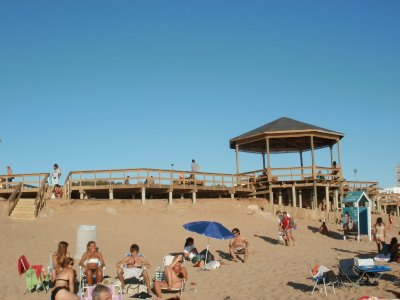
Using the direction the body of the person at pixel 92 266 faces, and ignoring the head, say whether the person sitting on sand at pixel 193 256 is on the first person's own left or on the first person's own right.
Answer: on the first person's own left

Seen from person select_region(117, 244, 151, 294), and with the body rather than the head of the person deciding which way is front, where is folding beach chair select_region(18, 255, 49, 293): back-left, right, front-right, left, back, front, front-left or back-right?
right

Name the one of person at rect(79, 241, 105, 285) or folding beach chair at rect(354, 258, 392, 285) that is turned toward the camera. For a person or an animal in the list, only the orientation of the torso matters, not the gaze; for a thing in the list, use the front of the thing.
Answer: the person

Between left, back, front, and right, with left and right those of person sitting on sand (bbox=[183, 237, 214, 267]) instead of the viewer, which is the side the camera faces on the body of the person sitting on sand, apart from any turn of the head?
right

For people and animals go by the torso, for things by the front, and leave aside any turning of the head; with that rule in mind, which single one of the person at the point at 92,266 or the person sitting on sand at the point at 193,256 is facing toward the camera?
the person at the point at 92,266

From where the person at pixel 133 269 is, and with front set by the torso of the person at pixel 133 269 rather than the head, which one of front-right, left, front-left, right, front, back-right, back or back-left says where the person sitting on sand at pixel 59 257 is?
right

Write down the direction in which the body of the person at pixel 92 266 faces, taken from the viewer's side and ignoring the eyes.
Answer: toward the camera

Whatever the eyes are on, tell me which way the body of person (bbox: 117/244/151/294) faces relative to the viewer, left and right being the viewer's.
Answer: facing the viewer

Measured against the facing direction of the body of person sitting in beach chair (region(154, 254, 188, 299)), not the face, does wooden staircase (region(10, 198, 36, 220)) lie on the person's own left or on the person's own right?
on the person's own right

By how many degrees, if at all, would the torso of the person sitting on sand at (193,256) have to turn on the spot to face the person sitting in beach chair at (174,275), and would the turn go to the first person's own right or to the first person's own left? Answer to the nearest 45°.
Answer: approximately 90° to the first person's own right

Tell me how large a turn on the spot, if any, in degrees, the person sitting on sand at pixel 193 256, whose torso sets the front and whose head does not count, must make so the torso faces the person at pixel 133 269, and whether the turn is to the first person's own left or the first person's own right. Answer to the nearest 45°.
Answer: approximately 90° to the first person's own right

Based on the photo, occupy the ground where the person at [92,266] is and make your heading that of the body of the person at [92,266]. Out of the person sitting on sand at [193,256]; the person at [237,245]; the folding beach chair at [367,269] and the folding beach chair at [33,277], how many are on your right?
1

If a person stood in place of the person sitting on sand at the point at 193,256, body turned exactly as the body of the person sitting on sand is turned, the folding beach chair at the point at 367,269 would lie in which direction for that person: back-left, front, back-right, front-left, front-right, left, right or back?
front-right

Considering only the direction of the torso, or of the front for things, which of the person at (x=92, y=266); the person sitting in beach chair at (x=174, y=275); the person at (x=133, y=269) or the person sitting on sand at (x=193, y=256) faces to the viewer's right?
the person sitting on sand at (x=193, y=256)

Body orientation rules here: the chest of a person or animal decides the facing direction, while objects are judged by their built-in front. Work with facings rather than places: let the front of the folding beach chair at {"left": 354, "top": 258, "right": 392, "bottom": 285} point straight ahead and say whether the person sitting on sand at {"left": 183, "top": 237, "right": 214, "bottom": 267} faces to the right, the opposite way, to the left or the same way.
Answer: the same way
